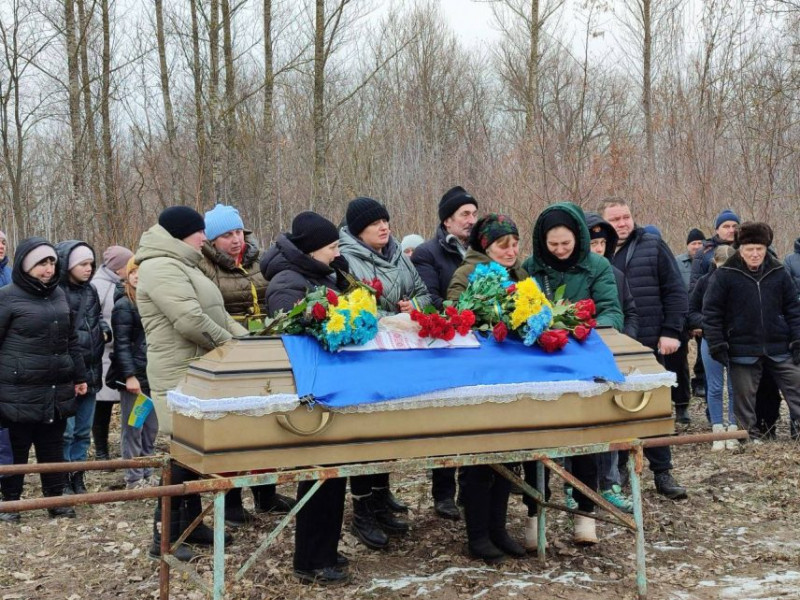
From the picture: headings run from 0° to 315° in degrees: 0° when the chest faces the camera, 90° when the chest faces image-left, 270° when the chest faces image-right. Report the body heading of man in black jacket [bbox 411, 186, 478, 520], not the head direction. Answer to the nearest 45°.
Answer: approximately 315°

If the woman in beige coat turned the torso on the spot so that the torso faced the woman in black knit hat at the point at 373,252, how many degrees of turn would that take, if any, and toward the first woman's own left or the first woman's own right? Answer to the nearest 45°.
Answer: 0° — they already face them

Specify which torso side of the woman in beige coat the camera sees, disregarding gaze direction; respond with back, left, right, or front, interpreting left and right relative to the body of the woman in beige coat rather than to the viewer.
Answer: right

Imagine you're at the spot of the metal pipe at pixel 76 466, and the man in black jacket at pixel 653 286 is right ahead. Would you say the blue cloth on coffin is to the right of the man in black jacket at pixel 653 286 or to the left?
right

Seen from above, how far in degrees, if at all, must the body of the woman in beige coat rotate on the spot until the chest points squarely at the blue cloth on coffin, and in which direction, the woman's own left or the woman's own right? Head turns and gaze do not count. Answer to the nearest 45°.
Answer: approximately 45° to the woman's own right
